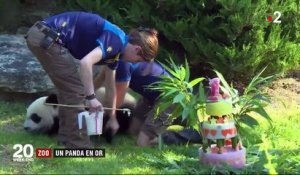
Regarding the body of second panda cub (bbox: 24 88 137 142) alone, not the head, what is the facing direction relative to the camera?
to the viewer's left

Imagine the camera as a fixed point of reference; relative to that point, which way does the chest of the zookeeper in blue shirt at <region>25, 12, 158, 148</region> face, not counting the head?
to the viewer's right

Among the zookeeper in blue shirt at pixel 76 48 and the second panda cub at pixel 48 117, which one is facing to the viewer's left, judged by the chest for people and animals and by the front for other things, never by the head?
the second panda cub

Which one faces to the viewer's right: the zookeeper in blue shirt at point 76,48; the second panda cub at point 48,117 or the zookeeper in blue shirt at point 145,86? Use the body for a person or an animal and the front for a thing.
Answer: the zookeeper in blue shirt at point 76,48

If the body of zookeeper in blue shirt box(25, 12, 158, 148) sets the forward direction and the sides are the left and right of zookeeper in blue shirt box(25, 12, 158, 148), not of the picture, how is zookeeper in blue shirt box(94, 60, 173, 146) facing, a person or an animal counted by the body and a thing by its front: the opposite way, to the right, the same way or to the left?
the opposite way

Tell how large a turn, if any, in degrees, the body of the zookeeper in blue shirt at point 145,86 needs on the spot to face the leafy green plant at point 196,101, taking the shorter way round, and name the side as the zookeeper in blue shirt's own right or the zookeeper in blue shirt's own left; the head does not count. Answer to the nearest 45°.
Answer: approximately 135° to the zookeeper in blue shirt's own left

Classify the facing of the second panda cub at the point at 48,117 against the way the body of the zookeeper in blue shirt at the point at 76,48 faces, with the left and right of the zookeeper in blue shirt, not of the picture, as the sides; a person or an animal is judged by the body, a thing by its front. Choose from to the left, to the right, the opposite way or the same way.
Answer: the opposite way

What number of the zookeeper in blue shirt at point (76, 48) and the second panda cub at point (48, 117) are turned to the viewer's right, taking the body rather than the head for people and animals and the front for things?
1

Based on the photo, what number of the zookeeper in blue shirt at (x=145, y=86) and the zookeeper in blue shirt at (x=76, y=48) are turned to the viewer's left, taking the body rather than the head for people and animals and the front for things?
1

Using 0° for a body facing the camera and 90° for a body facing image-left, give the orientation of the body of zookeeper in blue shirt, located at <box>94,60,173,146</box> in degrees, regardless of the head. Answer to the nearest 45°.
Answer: approximately 90°
